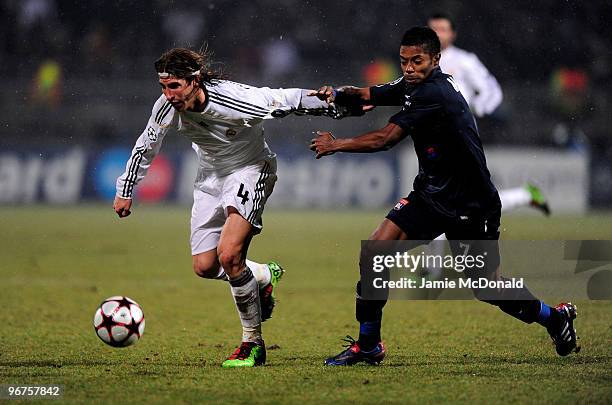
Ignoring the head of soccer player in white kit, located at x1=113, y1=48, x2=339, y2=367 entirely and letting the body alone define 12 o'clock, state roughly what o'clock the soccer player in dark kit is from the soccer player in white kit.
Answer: The soccer player in dark kit is roughly at 8 o'clock from the soccer player in white kit.

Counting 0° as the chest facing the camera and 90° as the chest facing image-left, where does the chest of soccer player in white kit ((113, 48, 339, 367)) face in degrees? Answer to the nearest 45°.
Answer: approximately 45°
